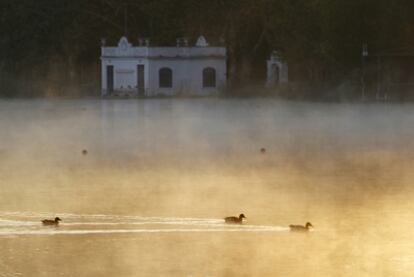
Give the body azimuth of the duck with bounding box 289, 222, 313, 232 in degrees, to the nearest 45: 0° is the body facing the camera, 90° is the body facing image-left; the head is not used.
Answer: approximately 270°

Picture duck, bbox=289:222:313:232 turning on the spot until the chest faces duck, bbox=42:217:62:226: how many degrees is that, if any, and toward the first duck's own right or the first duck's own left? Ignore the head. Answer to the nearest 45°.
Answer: approximately 180°

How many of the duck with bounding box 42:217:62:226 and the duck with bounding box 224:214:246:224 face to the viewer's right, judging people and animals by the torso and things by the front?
2

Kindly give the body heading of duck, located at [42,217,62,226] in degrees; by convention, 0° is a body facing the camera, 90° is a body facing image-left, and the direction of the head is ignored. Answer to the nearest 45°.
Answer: approximately 270°

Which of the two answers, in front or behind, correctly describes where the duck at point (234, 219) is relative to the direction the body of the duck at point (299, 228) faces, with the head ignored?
behind

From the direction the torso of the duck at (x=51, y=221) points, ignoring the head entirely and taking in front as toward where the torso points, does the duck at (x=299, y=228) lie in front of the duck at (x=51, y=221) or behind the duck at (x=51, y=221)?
in front

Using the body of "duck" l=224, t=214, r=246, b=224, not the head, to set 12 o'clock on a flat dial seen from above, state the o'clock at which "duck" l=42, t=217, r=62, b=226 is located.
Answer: "duck" l=42, t=217, r=62, b=226 is roughly at 6 o'clock from "duck" l=224, t=214, r=246, b=224.

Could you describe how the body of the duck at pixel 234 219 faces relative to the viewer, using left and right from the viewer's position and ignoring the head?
facing to the right of the viewer

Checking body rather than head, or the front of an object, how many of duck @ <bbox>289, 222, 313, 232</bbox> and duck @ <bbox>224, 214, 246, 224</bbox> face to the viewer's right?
2

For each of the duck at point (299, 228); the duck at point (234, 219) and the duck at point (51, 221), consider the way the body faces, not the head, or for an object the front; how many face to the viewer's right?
3

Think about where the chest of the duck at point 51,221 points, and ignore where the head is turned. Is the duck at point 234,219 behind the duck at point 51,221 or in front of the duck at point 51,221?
in front
